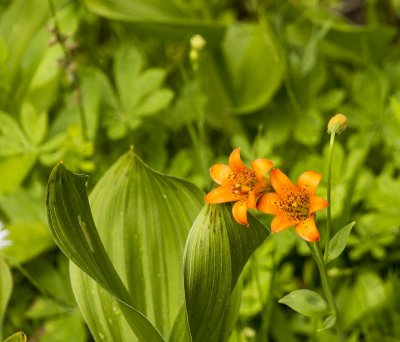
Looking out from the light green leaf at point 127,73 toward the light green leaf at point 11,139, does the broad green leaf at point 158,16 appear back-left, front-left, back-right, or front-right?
back-right

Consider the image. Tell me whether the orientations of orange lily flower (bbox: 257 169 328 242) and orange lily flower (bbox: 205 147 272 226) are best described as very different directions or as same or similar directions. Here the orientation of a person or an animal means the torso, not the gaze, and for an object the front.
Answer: same or similar directions

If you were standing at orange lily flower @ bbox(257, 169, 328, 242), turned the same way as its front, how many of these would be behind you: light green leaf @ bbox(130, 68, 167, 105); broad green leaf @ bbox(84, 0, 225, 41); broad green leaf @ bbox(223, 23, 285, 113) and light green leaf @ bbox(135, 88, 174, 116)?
4

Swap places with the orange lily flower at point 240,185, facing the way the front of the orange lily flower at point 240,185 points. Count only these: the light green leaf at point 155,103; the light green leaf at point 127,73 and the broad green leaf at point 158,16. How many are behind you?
3

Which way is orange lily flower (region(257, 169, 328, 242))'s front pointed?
toward the camera

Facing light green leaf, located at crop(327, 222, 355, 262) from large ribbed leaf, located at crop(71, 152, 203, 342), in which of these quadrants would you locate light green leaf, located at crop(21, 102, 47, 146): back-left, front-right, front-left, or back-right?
back-left

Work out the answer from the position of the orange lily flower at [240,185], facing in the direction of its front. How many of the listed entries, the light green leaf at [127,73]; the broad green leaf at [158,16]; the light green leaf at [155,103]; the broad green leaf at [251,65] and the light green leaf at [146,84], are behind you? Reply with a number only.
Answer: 5

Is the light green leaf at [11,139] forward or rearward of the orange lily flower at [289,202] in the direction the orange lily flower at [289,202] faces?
rearward

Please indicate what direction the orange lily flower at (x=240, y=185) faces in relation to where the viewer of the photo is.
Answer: facing the viewer

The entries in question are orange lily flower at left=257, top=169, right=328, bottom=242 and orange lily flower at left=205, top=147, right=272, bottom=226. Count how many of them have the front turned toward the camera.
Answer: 2

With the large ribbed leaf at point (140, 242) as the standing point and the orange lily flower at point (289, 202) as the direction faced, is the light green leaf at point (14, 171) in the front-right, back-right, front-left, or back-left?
back-left

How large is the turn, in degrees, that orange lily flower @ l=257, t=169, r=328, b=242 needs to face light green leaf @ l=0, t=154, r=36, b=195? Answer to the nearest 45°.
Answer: approximately 135° to its right
